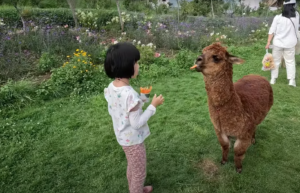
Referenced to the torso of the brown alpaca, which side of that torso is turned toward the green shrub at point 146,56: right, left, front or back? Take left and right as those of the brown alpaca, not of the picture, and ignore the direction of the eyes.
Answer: right

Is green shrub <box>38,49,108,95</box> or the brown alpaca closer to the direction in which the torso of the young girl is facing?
the brown alpaca

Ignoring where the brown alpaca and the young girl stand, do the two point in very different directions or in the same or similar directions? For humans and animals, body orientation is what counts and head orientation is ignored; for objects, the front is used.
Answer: very different directions

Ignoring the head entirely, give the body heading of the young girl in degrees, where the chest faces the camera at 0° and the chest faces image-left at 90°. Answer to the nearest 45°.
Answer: approximately 225°

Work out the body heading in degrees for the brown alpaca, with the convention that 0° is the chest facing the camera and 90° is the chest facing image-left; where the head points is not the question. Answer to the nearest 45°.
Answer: approximately 45°

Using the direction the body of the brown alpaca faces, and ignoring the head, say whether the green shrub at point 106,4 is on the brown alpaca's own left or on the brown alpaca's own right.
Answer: on the brown alpaca's own right

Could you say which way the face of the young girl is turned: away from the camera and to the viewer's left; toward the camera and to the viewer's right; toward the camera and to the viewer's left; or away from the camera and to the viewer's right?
away from the camera and to the viewer's right

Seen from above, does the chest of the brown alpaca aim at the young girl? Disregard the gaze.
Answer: yes

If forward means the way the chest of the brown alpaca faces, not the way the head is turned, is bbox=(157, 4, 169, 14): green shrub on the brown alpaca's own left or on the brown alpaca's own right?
on the brown alpaca's own right

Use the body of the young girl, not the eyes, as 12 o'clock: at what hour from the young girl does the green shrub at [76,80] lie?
The green shrub is roughly at 10 o'clock from the young girl.

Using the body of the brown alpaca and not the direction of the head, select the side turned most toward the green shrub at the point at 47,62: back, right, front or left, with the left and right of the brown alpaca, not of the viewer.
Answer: right

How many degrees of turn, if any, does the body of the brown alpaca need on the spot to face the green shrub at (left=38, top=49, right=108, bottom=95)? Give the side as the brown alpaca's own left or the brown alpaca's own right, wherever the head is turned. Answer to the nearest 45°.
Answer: approximately 90° to the brown alpaca's own right

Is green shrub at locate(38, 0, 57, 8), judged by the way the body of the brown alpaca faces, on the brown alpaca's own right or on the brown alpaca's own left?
on the brown alpaca's own right
